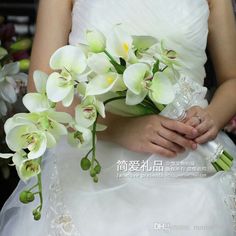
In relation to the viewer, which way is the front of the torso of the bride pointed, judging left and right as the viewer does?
facing the viewer

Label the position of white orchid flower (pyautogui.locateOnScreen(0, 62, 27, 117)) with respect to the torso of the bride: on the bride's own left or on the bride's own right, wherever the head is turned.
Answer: on the bride's own right
